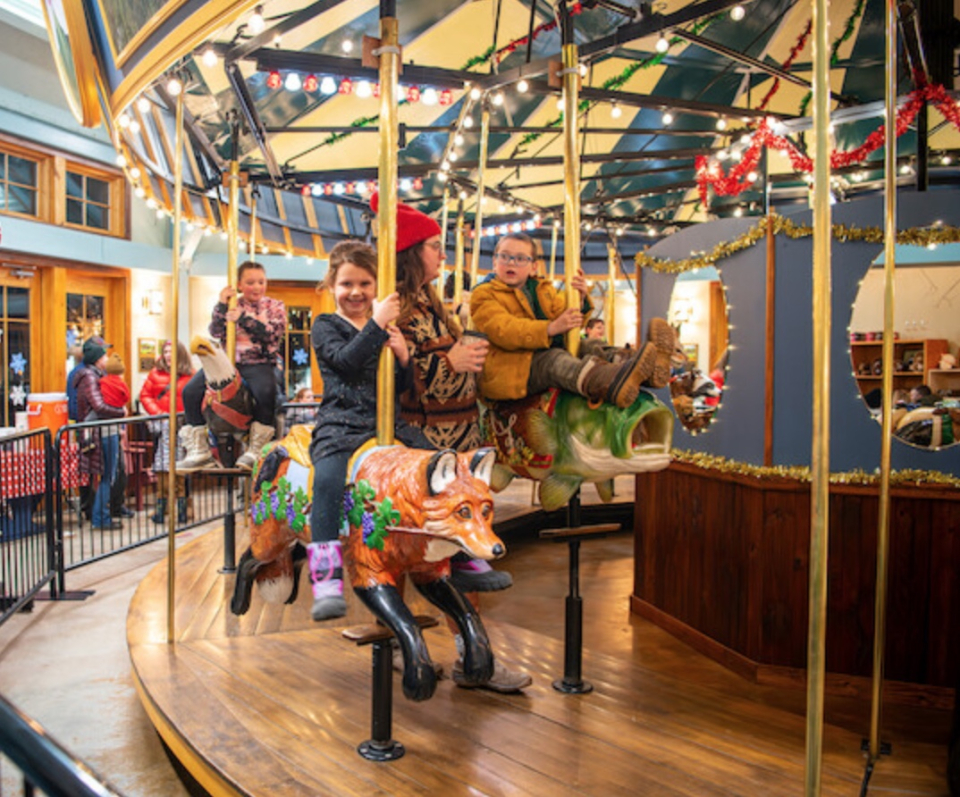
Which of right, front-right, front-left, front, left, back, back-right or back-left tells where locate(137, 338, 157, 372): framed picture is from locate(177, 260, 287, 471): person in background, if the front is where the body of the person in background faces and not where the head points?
back

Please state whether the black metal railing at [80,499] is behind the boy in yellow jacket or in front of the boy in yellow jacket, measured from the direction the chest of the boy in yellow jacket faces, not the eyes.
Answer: behind

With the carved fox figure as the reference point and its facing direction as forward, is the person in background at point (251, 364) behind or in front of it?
behind

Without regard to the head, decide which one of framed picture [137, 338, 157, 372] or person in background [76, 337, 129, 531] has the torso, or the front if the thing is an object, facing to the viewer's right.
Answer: the person in background

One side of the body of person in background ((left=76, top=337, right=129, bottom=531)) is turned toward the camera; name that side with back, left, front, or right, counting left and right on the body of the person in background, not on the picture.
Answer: right

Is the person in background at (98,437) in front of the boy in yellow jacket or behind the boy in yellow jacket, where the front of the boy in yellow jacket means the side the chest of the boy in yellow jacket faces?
behind
